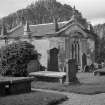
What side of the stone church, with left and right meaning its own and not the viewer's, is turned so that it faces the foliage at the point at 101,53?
left

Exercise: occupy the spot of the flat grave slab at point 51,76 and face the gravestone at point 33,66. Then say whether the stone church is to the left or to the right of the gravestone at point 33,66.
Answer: right

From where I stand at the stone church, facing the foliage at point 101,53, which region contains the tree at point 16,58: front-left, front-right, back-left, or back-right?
back-right

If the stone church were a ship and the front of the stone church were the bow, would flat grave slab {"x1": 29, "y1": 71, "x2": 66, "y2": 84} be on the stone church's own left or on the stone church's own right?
on the stone church's own right

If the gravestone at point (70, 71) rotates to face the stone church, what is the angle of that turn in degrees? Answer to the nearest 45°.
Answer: approximately 135° to its left

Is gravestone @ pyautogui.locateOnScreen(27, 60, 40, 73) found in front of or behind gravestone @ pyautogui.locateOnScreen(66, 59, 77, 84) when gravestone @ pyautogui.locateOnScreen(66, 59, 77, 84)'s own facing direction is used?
behind

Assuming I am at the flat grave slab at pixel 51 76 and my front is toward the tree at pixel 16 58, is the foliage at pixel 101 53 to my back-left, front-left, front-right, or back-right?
front-right

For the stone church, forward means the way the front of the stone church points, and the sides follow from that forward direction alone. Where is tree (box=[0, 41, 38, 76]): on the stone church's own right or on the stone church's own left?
on the stone church's own right

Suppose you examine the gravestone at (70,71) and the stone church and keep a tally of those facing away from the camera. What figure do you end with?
0

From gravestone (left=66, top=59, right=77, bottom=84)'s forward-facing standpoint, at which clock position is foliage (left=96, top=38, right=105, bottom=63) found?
The foliage is roughly at 8 o'clock from the gravestone.

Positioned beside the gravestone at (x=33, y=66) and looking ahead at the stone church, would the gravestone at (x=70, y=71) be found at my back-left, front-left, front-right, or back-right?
back-right

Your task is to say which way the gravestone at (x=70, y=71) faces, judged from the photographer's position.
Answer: facing the viewer and to the right of the viewer
